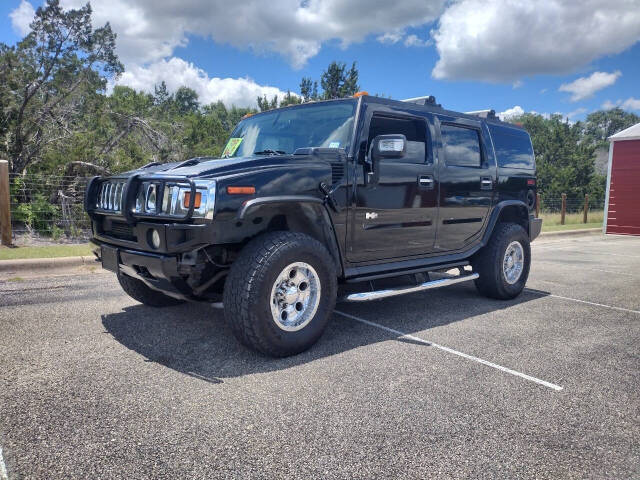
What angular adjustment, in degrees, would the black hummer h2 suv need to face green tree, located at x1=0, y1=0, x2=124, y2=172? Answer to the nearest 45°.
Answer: approximately 90° to its right

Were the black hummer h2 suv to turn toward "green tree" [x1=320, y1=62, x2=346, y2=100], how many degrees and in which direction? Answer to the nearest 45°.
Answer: approximately 135° to its right

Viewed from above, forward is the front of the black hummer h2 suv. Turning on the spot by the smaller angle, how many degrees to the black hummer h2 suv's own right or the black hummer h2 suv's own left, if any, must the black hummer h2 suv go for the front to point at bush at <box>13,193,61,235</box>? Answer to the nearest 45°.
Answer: approximately 90° to the black hummer h2 suv's own right

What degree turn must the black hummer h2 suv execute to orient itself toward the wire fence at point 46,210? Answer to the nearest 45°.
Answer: approximately 90° to its right

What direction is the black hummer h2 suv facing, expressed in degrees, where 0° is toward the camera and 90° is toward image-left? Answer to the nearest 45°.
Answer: approximately 45°

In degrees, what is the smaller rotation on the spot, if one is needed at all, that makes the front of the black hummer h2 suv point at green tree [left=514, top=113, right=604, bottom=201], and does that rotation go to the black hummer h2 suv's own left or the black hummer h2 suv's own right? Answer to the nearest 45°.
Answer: approximately 180°

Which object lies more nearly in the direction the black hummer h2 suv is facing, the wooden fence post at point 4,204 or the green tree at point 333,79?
the wooden fence post

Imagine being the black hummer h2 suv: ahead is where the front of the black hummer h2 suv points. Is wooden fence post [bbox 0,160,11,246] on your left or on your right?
on your right

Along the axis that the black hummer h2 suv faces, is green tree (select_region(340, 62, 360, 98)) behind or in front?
behind

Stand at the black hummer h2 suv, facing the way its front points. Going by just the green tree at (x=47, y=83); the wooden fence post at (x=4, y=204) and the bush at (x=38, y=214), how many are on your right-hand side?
3
